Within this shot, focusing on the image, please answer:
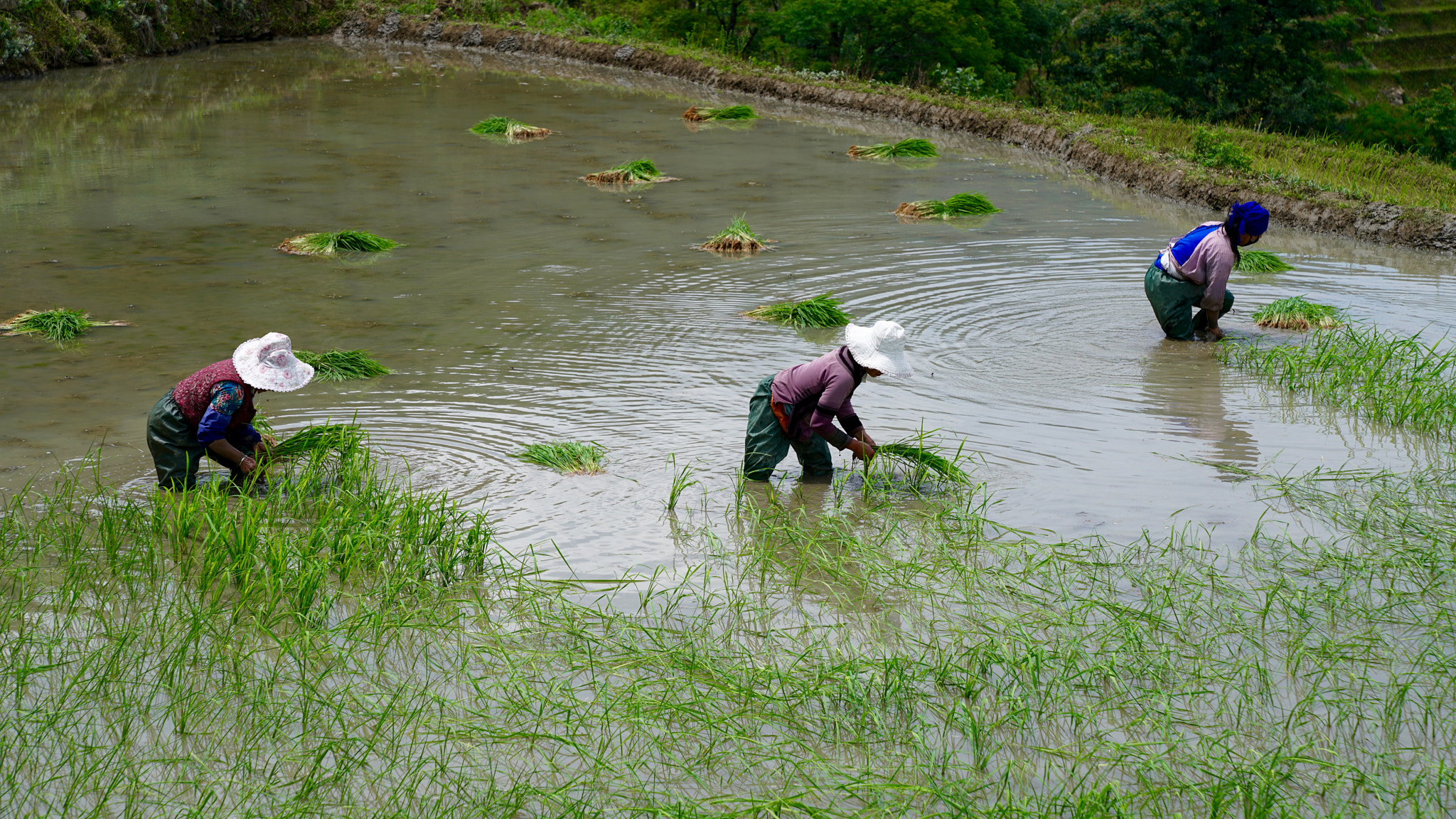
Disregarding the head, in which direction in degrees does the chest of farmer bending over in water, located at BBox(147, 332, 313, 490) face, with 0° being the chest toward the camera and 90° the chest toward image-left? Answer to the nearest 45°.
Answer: approximately 270°

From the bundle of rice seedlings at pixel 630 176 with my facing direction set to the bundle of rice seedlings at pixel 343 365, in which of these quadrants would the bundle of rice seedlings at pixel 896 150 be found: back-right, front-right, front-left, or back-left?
back-left

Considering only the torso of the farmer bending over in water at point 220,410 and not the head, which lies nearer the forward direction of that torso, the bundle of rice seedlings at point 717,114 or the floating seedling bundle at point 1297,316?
the floating seedling bundle

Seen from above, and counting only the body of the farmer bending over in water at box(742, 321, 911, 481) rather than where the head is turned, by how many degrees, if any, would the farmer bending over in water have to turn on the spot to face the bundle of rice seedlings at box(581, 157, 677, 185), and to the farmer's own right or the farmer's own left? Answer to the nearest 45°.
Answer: approximately 90° to the farmer's own left

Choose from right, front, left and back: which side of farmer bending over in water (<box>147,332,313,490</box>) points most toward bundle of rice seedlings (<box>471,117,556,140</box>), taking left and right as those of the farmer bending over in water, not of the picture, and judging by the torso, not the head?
left

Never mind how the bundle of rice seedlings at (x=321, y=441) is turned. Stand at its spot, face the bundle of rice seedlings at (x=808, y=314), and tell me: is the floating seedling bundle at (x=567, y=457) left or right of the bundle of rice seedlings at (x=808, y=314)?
right

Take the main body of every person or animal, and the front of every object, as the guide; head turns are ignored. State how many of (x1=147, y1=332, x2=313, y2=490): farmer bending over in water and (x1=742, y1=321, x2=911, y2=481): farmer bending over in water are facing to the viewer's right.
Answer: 2

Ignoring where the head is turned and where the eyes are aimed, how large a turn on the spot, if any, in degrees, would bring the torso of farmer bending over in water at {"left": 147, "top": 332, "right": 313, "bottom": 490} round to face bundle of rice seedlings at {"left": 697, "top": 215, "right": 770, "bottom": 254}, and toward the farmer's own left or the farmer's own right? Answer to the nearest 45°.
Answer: approximately 45° to the farmer's own left

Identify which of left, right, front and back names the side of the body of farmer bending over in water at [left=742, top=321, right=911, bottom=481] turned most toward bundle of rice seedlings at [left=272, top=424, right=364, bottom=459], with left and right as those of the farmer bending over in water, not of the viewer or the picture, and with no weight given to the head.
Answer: back

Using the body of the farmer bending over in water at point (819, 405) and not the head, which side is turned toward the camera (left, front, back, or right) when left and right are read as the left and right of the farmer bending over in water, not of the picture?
right

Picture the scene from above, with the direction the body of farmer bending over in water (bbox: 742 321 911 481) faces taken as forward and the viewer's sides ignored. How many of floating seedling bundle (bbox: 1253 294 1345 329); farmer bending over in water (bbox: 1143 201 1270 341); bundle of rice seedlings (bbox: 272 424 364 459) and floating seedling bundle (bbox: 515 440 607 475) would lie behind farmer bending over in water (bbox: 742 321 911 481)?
2
